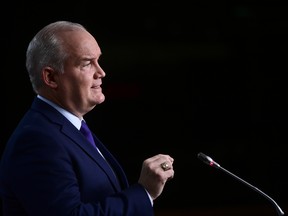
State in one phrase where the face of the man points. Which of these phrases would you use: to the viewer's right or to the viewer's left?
to the viewer's right

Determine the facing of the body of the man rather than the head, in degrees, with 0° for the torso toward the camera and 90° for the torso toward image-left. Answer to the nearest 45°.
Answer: approximately 270°
